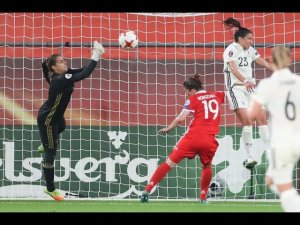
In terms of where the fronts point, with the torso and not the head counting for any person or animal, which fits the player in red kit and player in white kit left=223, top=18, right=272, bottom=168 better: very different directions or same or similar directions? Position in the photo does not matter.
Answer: very different directions

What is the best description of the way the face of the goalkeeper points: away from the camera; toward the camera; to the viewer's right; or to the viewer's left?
to the viewer's right

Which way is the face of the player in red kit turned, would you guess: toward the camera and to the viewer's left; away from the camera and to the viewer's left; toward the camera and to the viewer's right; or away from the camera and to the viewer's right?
away from the camera and to the viewer's left

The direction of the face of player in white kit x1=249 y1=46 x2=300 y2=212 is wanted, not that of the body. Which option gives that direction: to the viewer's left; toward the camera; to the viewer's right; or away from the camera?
away from the camera

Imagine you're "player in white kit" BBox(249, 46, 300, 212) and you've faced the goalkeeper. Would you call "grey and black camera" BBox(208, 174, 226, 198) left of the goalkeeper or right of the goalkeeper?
right

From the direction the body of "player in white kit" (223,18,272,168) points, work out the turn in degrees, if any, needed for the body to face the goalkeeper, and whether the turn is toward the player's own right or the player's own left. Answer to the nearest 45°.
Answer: approximately 135° to the player's own right

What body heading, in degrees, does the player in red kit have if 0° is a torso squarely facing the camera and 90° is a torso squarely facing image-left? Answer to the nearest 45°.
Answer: approximately 135°

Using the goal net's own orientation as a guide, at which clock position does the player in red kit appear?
The player in red kit is roughly at 11 o'clock from the goal net.
